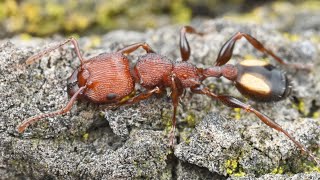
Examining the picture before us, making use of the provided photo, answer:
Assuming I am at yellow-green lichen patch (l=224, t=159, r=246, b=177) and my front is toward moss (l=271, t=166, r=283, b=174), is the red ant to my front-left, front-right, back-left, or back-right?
back-left

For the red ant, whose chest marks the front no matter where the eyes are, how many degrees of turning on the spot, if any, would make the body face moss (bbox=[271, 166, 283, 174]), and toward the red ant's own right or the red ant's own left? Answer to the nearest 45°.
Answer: approximately 135° to the red ant's own left

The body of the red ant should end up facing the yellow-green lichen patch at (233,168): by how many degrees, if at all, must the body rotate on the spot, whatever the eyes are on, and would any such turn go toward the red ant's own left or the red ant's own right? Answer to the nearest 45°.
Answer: approximately 135° to the red ant's own left

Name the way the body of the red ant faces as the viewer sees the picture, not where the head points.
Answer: to the viewer's left
